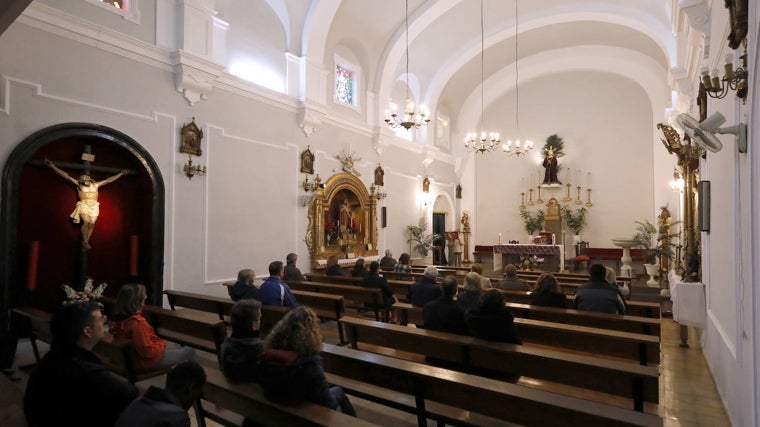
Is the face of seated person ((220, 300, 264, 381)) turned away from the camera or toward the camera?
away from the camera

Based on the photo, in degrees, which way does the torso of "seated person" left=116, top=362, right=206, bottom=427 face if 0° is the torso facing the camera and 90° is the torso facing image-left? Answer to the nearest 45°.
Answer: approximately 225°

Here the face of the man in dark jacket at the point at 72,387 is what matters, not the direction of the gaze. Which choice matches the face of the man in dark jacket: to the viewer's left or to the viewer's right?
to the viewer's right

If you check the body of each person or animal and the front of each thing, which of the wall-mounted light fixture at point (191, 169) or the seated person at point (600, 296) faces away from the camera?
the seated person

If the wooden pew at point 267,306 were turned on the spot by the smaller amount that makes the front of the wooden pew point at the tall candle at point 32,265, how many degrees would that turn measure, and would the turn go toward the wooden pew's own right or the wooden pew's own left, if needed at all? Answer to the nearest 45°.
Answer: approximately 135° to the wooden pew's own left

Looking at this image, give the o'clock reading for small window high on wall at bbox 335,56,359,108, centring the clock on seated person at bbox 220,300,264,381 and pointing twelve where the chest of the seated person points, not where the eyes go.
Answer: The small window high on wall is roughly at 11 o'clock from the seated person.

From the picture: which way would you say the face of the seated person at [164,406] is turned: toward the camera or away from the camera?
away from the camera

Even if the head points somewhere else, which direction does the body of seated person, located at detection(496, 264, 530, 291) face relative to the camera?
away from the camera

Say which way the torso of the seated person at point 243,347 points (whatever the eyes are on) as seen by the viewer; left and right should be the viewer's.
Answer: facing away from the viewer and to the right of the viewer

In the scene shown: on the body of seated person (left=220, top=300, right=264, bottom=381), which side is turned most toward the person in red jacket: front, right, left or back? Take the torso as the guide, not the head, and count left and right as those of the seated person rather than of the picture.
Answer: left

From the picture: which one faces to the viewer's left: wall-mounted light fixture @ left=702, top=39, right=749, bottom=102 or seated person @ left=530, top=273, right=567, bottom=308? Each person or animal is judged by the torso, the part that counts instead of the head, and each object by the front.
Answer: the wall-mounted light fixture

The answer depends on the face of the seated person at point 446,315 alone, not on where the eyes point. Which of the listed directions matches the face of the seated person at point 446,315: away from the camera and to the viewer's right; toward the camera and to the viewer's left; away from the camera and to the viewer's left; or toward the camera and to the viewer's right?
away from the camera and to the viewer's right
